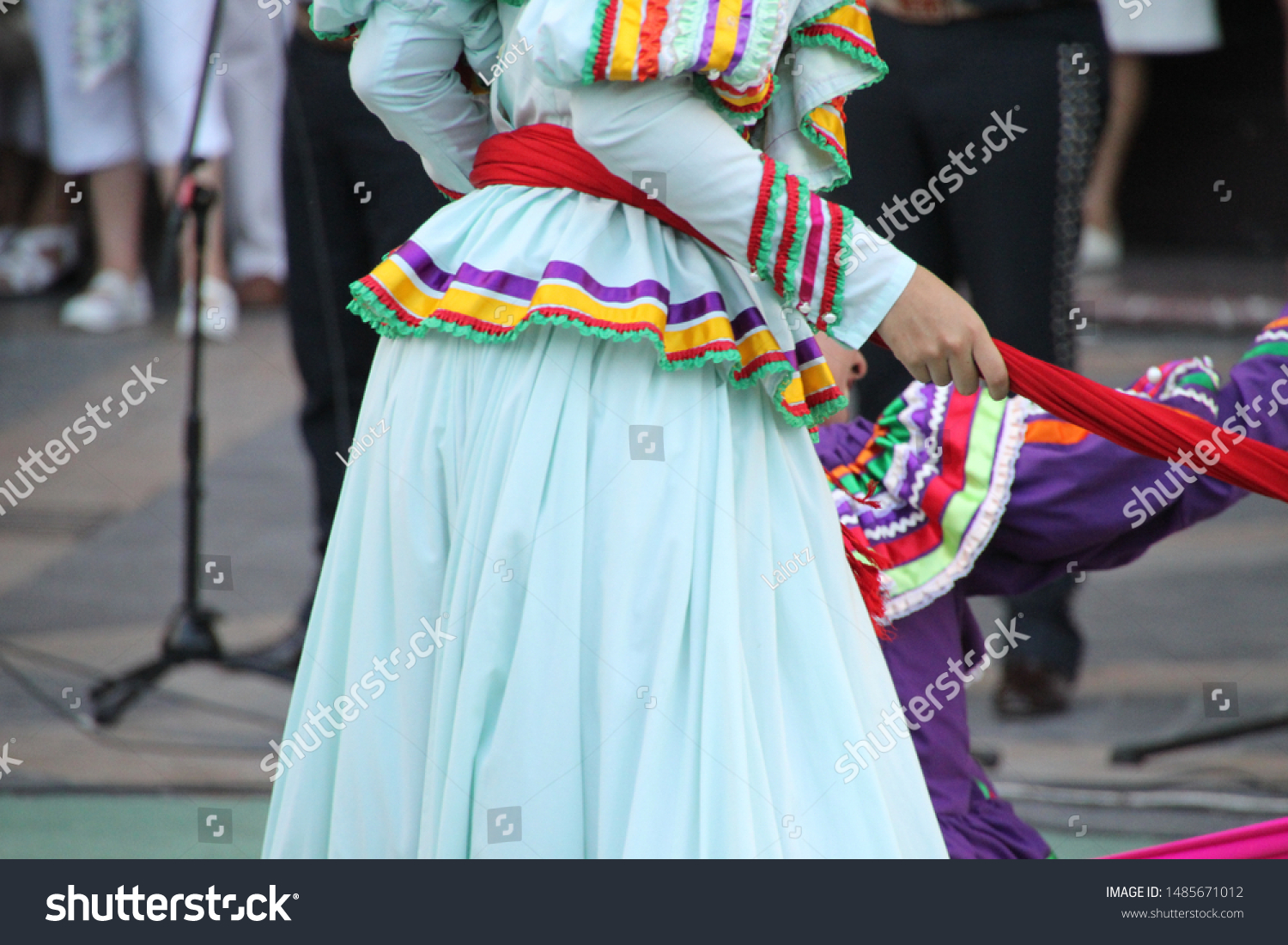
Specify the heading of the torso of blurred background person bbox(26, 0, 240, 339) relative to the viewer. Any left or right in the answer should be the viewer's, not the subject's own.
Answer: facing the viewer and to the left of the viewer

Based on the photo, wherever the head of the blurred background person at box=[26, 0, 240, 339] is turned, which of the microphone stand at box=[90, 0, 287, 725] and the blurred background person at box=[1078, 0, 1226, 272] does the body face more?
the microphone stand
